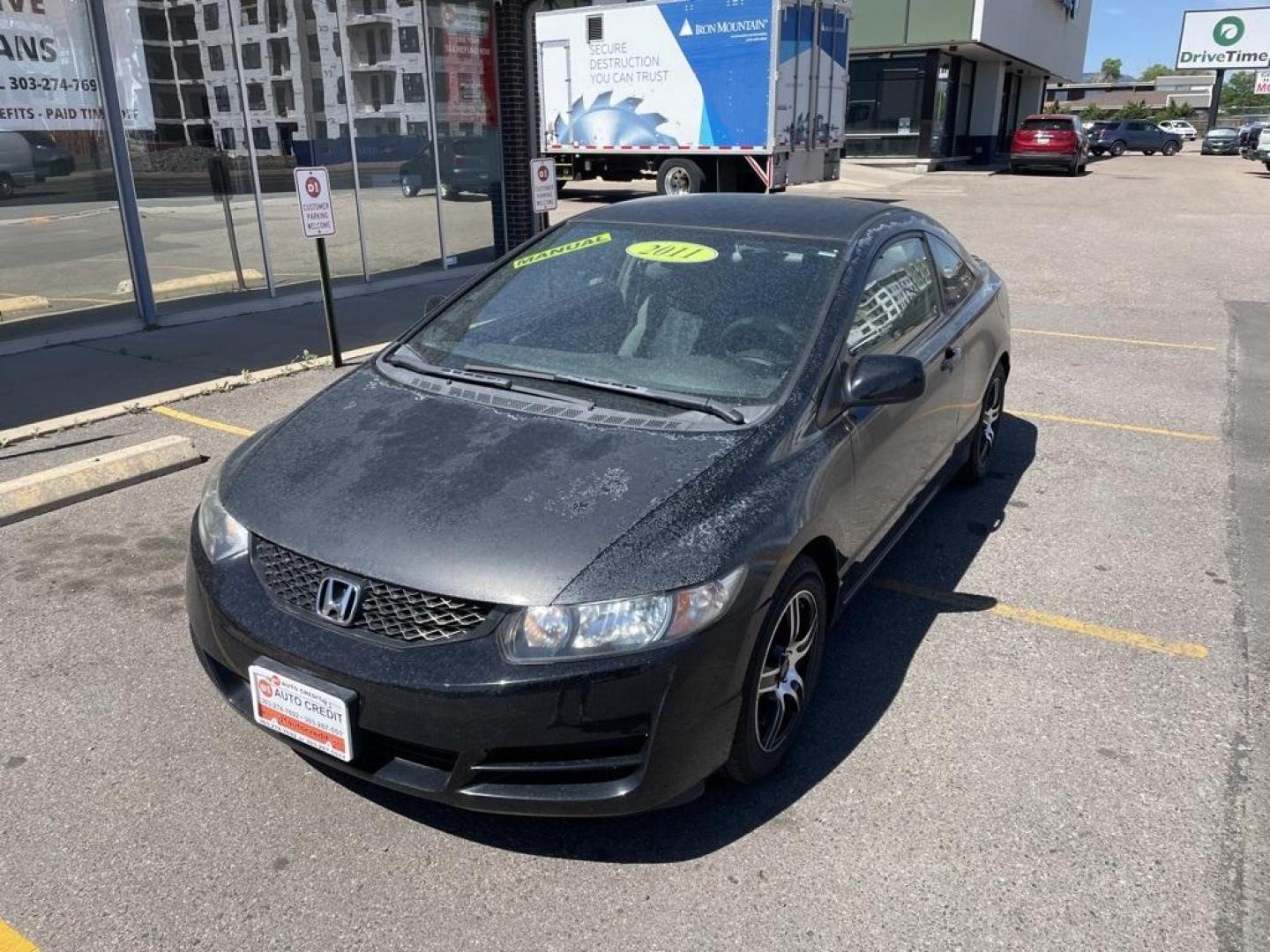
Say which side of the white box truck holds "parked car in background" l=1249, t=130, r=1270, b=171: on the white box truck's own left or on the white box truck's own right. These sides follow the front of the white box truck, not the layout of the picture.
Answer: on the white box truck's own right

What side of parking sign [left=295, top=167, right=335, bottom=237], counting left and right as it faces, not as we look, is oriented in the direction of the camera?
front

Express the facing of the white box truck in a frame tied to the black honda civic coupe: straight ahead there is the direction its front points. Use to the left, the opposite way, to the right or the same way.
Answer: to the right

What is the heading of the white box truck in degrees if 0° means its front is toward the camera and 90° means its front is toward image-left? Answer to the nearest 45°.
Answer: approximately 135°

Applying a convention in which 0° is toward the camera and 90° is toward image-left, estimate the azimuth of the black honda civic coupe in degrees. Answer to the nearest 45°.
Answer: approximately 45°

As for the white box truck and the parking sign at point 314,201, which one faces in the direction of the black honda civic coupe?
the parking sign

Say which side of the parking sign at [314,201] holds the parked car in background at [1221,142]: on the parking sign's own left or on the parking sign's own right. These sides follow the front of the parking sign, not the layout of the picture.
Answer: on the parking sign's own left

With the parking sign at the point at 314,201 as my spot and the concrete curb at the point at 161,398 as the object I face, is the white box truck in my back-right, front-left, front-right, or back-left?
back-right

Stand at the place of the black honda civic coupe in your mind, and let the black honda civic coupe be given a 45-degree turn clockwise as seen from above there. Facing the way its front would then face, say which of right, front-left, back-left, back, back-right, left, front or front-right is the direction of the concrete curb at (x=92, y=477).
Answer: front-right

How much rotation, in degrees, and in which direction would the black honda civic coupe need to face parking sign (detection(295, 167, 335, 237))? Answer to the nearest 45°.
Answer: approximately 90° to its right

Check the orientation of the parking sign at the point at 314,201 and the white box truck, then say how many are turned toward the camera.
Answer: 1

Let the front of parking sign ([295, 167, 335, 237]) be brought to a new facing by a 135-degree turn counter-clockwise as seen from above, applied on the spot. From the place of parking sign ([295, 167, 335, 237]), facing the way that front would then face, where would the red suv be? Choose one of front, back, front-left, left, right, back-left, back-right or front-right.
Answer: front

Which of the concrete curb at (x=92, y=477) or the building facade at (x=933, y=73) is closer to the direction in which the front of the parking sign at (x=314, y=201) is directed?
the concrete curb

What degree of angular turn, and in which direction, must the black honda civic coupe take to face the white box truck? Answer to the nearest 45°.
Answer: approximately 135° to its right

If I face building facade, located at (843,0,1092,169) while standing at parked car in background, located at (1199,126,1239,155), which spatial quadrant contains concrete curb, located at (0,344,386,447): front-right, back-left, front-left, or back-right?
front-left
